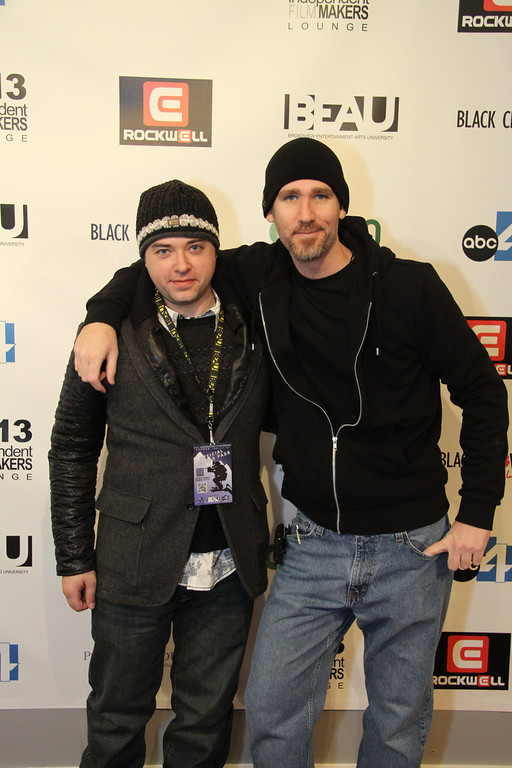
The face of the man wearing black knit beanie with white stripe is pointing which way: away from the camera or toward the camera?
toward the camera

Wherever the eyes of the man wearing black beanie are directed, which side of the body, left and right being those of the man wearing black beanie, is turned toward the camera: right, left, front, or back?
front

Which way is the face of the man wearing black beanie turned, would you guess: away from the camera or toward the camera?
toward the camera
